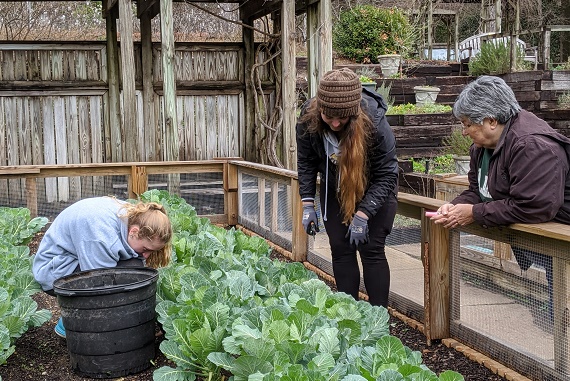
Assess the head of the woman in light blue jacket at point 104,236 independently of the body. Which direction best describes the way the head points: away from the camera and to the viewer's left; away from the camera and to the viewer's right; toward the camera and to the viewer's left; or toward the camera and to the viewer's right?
toward the camera and to the viewer's right

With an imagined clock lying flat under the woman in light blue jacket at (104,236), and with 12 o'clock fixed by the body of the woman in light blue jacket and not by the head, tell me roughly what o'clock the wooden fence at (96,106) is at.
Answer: The wooden fence is roughly at 9 o'clock from the woman in light blue jacket.

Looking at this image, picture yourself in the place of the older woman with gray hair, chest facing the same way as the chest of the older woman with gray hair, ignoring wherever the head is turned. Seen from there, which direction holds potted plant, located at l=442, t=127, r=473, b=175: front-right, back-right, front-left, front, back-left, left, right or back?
right

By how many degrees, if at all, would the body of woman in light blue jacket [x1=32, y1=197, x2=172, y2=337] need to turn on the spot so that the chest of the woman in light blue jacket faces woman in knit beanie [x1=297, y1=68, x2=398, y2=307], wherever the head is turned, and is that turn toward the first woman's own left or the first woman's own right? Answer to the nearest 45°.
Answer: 0° — they already face them

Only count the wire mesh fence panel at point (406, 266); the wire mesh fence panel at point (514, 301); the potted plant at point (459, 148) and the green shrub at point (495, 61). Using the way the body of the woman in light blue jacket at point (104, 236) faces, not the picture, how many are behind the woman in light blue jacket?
0

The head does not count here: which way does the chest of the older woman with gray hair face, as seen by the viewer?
to the viewer's left

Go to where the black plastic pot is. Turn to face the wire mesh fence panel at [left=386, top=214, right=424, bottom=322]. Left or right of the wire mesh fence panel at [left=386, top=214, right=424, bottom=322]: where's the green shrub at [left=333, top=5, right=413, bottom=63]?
left

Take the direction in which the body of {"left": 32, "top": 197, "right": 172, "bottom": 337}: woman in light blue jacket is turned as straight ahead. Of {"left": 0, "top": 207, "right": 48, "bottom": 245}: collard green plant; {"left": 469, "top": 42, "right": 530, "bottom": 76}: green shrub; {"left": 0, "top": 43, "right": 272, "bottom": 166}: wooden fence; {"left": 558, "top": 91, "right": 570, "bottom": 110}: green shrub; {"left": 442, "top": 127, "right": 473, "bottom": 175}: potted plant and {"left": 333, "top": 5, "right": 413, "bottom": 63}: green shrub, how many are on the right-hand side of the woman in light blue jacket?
0

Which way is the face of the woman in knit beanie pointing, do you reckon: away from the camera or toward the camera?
toward the camera

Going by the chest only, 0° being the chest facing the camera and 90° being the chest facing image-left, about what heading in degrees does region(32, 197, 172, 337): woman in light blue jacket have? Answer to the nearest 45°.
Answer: approximately 270°

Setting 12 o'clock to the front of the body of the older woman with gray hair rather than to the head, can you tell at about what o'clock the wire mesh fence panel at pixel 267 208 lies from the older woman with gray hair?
The wire mesh fence panel is roughly at 2 o'clock from the older woman with gray hair.

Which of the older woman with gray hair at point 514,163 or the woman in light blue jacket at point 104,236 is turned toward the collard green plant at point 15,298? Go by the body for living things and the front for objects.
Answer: the older woman with gray hair

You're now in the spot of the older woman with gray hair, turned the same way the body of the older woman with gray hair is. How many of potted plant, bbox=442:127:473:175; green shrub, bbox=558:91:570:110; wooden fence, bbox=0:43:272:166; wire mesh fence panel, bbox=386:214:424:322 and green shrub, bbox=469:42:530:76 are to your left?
0

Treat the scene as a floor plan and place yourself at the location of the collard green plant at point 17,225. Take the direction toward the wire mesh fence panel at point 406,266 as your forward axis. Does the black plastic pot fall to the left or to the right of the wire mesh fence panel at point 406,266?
right

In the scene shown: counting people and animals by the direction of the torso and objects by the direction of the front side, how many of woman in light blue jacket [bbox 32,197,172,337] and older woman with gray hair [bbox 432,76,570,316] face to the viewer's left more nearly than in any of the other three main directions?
1

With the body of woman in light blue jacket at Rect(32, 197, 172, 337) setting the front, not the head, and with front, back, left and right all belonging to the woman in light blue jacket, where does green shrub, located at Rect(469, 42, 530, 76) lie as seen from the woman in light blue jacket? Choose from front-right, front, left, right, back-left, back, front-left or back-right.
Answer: front-left

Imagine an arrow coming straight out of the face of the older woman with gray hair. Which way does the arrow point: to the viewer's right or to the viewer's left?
to the viewer's left

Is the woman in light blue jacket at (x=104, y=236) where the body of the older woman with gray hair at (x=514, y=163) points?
yes
